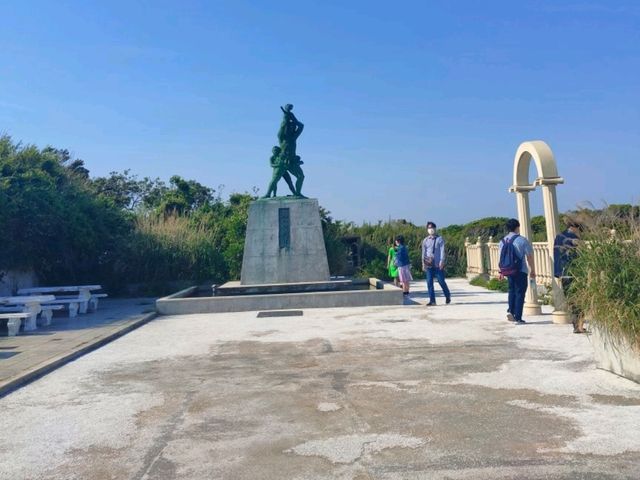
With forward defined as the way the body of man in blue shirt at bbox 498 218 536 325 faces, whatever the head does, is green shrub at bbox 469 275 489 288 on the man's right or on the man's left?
on the man's left

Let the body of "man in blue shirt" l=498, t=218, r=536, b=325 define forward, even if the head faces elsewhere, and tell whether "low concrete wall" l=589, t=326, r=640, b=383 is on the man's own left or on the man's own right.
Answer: on the man's own right

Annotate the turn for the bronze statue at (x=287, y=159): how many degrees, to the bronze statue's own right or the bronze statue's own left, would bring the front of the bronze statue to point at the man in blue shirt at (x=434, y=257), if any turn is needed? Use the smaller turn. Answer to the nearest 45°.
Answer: approximately 90° to the bronze statue's own left

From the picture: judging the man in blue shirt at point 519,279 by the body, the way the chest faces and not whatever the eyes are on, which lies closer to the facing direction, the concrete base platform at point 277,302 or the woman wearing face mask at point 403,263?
the woman wearing face mask

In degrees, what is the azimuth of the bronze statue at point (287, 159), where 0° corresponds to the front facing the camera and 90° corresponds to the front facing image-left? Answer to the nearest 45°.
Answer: approximately 45°

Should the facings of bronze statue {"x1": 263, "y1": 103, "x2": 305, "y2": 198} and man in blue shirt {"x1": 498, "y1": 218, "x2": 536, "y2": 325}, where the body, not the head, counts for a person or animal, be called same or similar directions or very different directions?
very different directions

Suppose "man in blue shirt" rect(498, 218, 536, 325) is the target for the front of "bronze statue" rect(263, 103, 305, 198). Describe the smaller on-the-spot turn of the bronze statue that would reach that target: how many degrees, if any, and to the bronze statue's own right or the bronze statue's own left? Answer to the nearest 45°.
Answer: approximately 90° to the bronze statue's own left
